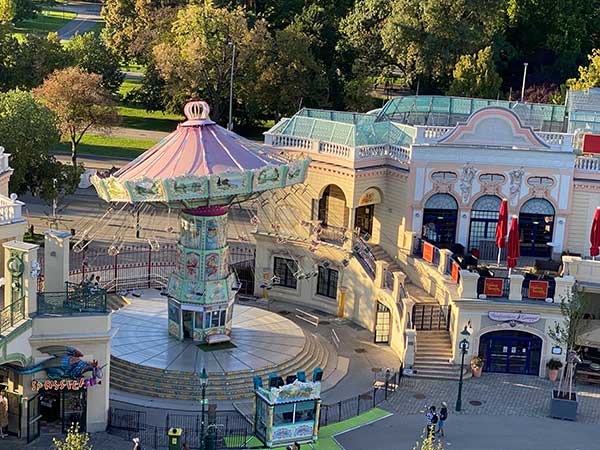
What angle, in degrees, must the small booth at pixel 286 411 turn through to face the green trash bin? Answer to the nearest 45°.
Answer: approximately 90° to its right

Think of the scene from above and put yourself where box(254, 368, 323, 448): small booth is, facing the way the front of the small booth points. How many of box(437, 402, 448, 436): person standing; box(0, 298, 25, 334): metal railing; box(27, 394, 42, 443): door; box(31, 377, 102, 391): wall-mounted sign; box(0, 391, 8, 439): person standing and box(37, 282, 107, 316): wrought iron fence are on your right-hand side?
5

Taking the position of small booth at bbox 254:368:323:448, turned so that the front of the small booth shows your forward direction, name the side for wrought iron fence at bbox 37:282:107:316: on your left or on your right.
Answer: on your right

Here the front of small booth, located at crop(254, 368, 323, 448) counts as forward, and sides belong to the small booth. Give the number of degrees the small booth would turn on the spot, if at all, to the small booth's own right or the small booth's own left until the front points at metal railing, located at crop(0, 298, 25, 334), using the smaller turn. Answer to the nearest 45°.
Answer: approximately 90° to the small booth's own right

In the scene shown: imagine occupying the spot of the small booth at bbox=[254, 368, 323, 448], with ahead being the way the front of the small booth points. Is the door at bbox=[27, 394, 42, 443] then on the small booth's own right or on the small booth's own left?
on the small booth's own right

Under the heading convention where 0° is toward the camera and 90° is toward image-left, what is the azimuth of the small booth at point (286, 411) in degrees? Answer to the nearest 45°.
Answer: approximately 0°

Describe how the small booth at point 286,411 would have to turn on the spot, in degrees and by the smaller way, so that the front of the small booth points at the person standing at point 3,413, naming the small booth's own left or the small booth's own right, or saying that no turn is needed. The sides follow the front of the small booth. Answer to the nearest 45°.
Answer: approximately 90° to the small booth's own right

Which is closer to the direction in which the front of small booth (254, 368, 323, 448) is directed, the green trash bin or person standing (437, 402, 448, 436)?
the green trash bin

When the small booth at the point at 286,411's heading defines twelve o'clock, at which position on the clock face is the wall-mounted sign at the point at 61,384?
The wall-mounted sign is roughly at 3 o'clock from the small booth.

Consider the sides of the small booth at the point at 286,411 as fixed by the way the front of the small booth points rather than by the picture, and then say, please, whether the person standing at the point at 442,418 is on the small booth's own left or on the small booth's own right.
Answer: on the small booth's own left
